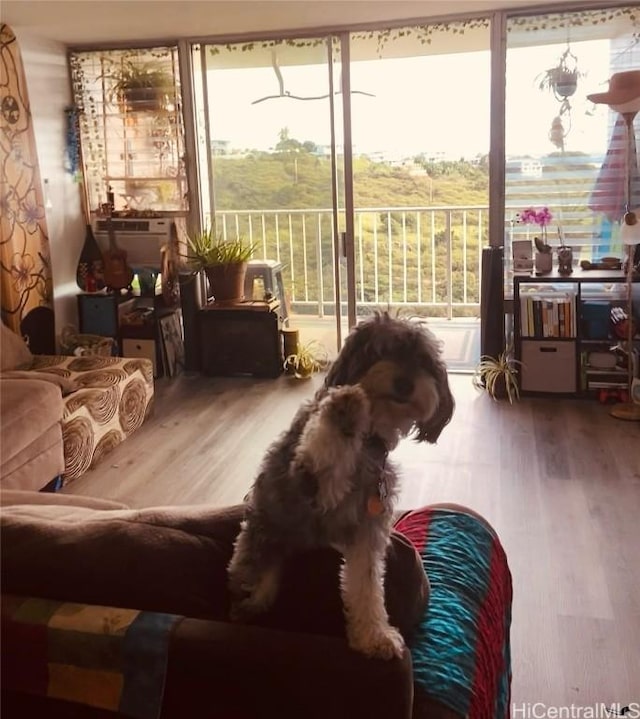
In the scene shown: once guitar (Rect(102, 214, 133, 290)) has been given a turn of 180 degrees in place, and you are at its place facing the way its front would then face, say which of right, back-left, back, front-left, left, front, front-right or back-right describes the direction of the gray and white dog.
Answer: back

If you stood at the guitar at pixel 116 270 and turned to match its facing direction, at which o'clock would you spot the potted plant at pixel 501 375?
The potted plant is roughly at 10 o'clock from the guitar.

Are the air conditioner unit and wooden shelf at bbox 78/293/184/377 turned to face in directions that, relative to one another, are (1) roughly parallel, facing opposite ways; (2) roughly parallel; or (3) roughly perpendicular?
roughly parallel

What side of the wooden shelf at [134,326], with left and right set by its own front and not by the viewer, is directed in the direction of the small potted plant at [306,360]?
left

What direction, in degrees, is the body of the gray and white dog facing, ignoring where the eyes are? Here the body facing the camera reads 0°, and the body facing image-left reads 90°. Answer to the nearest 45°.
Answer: approximately 315°

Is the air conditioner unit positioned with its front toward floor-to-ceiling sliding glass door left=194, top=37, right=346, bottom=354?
no

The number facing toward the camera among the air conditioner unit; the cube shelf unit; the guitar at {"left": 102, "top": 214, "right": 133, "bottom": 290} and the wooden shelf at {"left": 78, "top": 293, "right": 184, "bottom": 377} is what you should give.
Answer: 4

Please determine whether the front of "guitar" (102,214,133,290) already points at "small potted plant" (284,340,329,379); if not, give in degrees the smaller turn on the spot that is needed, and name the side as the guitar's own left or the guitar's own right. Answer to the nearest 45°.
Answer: approximately 90° to the guitar's own left

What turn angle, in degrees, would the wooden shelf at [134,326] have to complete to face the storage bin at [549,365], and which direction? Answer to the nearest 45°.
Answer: approximately 45° to its left

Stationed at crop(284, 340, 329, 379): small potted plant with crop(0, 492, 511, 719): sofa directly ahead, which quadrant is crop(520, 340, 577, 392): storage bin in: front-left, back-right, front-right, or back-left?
front-left

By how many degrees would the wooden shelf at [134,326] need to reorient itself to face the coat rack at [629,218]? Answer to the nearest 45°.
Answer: approximately 45° to its left

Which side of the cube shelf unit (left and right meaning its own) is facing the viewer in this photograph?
front

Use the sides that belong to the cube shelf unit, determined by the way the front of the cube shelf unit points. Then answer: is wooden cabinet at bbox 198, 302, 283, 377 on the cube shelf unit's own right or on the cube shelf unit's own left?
on the cube shelf unit's own right

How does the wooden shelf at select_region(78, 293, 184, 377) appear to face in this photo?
toward the camera
